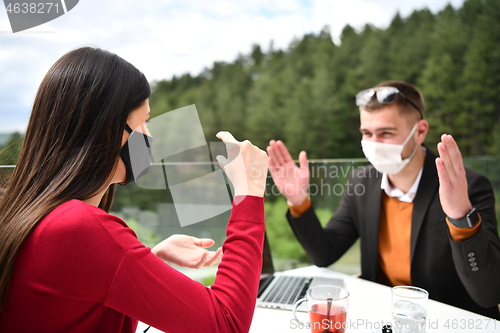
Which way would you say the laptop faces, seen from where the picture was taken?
facing to the right of the viewer

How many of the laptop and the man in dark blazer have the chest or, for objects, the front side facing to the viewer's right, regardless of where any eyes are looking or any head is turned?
1

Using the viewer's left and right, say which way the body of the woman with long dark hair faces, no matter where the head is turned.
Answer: facing away from the viewer and to the right of the viewer

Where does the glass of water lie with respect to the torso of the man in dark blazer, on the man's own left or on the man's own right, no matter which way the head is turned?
on the man's own left
